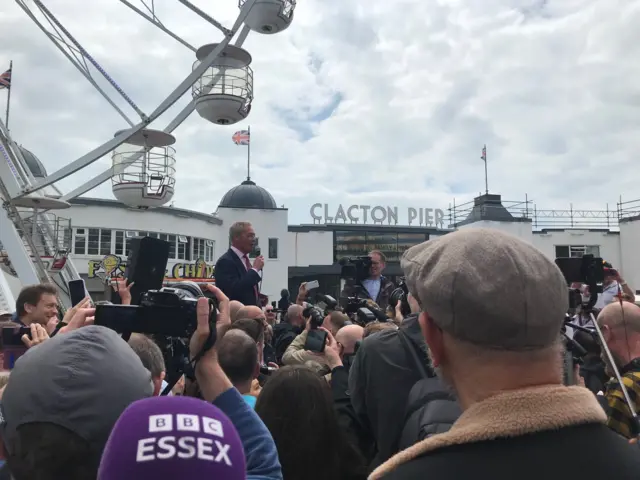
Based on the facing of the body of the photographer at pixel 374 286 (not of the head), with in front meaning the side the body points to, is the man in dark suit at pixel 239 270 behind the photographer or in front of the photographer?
in front

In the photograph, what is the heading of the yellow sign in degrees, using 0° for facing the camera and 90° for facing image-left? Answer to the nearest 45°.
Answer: approximately 0°

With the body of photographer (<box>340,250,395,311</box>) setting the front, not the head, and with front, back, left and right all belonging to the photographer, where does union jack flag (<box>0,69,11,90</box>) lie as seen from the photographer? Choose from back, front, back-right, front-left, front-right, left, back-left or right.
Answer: right

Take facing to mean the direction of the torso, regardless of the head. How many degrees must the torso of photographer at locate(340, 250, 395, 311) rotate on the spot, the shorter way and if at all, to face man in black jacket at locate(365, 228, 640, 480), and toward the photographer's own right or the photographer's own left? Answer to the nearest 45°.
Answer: approximately 45° to the photographer's own left

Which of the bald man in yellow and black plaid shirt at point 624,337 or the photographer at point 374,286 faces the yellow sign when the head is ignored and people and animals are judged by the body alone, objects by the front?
the bald man in yellow and black plaid shirt

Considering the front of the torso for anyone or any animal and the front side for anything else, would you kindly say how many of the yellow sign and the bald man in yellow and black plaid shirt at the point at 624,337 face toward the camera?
1

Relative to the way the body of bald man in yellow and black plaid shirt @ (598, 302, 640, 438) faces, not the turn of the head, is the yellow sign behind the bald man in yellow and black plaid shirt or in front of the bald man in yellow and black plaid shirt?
in front

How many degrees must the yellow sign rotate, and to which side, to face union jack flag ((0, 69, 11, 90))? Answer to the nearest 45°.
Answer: approximately 45° to its right

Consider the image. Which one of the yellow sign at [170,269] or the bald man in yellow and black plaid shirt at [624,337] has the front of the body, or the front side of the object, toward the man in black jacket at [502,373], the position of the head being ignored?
the yellow sign

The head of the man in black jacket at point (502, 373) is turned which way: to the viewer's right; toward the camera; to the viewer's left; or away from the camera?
away from the camera

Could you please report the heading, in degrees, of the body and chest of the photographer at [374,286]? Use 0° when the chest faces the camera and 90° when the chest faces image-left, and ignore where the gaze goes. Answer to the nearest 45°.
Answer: approximately 45°

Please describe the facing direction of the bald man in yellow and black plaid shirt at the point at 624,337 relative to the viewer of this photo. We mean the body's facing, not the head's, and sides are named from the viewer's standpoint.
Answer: facing away from the viewer and to the left of the viewer

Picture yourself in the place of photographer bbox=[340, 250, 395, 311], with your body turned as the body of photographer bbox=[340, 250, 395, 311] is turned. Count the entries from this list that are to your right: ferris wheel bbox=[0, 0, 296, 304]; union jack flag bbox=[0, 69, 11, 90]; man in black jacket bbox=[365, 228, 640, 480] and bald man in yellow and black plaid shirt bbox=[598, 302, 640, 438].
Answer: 2
